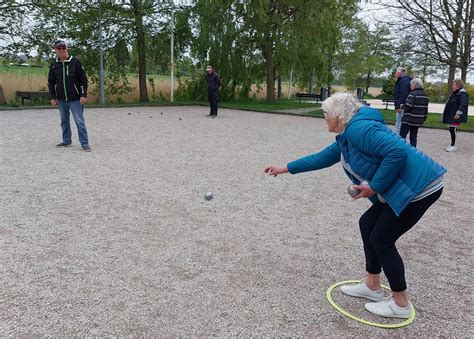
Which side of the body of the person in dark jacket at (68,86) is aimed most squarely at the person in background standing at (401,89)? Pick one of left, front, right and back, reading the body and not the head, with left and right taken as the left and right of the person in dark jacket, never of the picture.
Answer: left

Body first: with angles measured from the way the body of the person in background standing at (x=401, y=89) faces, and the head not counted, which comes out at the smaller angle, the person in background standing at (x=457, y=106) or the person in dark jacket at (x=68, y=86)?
the person in dark jacket

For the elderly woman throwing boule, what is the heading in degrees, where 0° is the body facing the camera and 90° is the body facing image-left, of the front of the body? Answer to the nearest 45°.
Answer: approximately 90°

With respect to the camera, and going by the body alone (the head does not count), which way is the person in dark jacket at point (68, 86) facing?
toward the camera

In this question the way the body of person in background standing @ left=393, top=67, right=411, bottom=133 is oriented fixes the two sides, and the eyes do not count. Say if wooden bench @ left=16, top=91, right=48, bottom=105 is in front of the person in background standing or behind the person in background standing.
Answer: in front

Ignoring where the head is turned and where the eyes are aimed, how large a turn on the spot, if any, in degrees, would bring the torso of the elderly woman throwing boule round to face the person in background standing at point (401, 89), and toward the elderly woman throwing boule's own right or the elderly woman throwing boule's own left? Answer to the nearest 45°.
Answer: approximately 90° to the elderly woman throwing boule's own right

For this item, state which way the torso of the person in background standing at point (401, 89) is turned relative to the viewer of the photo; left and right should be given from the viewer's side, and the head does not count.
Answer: facing to the left of the viewer

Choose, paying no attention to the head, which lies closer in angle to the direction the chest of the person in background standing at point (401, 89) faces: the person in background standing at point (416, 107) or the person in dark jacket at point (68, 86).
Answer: the person in dark jacket

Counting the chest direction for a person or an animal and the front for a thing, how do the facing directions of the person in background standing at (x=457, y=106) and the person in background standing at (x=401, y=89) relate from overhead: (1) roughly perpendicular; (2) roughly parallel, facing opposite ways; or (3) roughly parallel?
roughly parallel
